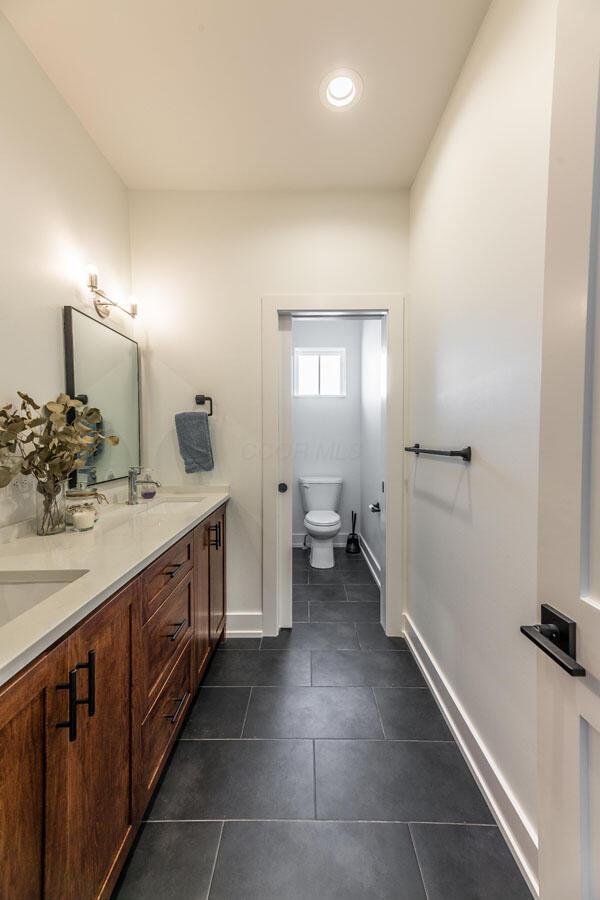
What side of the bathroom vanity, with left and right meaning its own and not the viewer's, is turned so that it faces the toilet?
left

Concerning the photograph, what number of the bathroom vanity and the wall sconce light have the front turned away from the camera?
0

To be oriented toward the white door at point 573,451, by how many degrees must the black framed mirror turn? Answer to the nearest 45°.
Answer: approximately 45° to its right

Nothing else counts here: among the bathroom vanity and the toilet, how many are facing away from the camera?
0

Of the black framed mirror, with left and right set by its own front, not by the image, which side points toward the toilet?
left

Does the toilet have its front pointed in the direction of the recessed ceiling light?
yes

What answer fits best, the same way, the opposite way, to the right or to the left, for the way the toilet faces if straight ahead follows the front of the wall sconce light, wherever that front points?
to the right

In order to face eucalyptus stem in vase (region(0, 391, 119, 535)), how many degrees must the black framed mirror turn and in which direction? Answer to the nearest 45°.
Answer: approximately 45° to its right

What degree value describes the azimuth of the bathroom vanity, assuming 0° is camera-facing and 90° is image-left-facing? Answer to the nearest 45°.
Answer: approximately 315°

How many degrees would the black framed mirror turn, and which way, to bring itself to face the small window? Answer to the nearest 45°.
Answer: approximately 90° to its left
